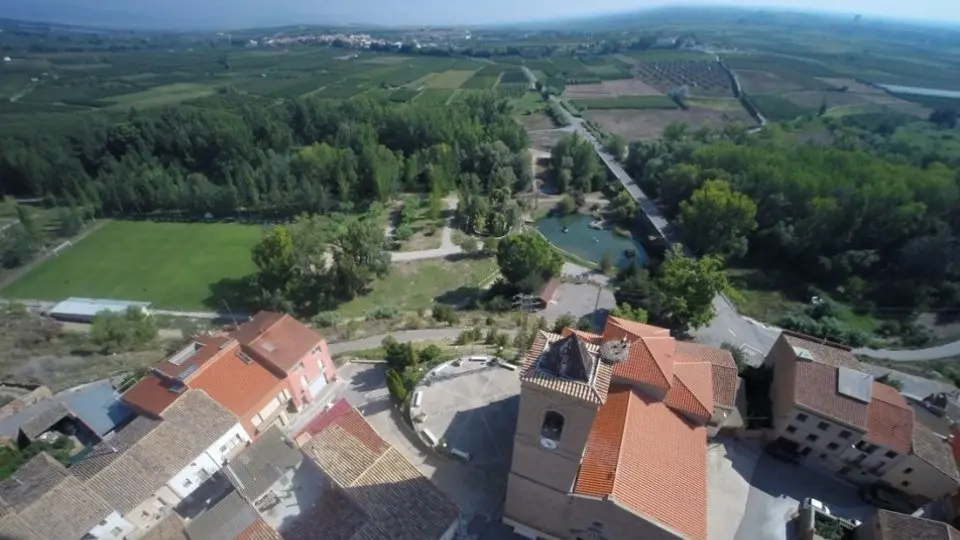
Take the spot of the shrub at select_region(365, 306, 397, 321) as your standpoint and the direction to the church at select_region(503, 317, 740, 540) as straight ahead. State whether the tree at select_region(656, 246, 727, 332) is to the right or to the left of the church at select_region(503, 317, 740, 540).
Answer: left

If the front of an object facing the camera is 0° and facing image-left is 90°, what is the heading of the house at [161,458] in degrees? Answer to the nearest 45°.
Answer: approximately 315°

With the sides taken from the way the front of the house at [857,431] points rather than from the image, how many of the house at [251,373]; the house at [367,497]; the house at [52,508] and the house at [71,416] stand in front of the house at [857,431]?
4

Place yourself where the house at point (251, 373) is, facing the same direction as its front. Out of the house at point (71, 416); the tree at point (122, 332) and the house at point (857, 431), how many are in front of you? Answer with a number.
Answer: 1

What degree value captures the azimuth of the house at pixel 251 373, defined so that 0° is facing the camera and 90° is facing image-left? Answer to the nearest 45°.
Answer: approximately 315°

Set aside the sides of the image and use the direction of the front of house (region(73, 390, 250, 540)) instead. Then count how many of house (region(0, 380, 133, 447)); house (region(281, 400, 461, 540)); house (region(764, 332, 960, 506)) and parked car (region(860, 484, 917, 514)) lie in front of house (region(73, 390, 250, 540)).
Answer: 3

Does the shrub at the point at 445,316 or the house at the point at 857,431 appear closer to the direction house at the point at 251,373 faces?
the house

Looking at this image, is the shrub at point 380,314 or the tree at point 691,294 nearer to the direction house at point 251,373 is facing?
the tree
